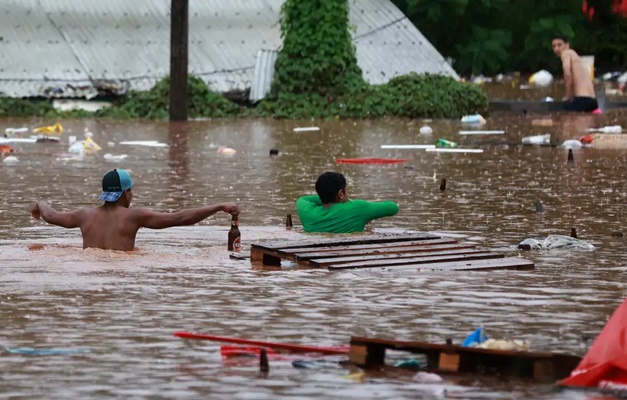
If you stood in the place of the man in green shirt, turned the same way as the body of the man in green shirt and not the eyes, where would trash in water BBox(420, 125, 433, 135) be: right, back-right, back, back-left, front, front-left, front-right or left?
front

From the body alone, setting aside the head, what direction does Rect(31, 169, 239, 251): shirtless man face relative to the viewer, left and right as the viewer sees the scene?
facing away from the viewer

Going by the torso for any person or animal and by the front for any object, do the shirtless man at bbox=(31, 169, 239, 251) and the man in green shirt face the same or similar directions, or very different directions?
same or similar directions

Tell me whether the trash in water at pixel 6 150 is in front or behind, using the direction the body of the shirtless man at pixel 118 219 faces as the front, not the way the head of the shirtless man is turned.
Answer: in front

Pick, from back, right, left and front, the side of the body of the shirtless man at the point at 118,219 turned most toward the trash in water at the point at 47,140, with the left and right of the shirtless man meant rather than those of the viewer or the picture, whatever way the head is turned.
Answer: front

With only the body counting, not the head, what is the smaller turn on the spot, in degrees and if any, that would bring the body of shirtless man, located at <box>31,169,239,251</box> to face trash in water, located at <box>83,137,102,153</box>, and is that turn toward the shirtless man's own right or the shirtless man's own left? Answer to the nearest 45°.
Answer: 0° — they already face it

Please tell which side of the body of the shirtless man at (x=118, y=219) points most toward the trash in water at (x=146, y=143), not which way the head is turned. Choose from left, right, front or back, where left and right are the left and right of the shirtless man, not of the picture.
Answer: front

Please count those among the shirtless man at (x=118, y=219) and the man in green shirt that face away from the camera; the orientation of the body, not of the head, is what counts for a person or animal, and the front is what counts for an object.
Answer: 2

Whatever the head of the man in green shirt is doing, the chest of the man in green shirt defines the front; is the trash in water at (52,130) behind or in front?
in front

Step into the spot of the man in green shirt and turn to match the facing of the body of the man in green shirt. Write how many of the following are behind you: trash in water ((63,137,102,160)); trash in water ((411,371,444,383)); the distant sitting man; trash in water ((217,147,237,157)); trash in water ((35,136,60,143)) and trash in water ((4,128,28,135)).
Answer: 1

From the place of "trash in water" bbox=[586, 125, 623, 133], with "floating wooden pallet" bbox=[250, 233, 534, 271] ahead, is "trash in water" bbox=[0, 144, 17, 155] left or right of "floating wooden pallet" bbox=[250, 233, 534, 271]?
right

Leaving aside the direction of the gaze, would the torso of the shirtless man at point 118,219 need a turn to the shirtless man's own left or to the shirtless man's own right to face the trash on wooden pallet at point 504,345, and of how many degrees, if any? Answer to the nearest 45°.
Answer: approximately 135° to the shirtless man's own right

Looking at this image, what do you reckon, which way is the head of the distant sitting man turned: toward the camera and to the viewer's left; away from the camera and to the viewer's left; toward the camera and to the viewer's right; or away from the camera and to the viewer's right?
toward the camera and to the viewer's left

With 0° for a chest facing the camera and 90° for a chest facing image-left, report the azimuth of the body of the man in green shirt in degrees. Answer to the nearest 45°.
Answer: approximately 180°
